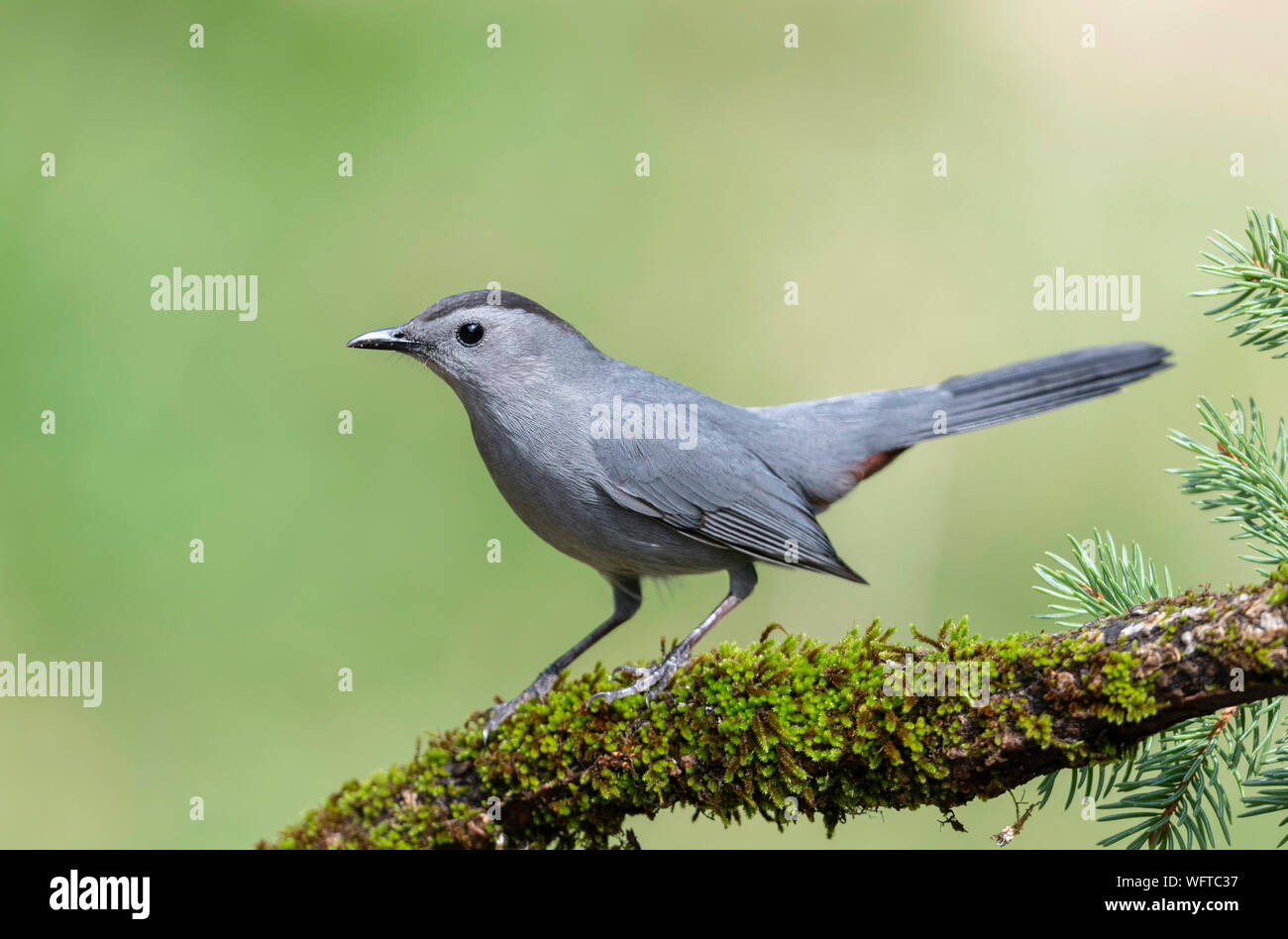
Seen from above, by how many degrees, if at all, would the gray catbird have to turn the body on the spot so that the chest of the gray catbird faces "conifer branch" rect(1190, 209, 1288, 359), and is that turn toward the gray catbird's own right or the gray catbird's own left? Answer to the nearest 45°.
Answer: approximately 135° to the gray catbird's own left

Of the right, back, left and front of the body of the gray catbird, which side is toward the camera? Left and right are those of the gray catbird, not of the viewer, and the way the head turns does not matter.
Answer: left
